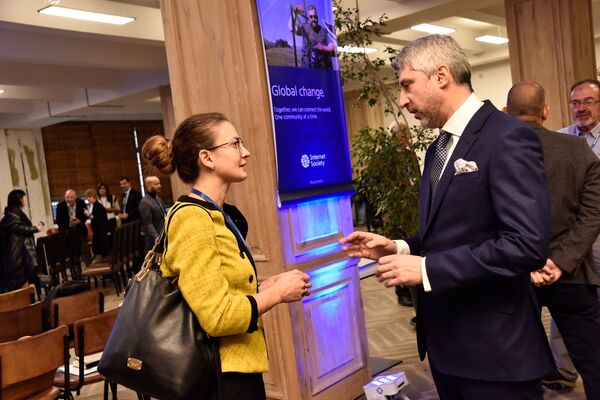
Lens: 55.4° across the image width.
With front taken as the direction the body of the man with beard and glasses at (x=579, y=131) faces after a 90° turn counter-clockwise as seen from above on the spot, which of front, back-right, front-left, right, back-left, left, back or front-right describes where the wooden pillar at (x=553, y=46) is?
back-left

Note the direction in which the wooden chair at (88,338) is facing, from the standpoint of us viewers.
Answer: facing away from the viewer and to the left of the viewer

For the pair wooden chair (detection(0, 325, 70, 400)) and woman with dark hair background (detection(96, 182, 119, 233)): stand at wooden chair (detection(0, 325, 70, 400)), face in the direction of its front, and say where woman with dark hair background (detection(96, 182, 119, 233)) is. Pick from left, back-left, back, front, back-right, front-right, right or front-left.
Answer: front-right

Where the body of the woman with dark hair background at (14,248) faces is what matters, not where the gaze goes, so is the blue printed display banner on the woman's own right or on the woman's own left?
on the woman's own right

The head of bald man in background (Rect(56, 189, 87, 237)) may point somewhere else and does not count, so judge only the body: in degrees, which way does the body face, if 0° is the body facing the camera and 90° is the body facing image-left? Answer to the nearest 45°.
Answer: approximately 0°

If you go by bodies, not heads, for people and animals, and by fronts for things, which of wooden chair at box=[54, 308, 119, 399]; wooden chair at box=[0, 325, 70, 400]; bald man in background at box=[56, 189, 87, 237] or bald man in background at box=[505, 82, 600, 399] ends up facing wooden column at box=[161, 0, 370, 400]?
bald man in background at box=[56, 189, 87, 237]

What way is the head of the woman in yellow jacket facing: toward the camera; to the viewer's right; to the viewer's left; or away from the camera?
to the viewer's right

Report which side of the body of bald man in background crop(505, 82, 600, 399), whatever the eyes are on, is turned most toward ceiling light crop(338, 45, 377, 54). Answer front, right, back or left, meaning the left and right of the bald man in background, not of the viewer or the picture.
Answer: left

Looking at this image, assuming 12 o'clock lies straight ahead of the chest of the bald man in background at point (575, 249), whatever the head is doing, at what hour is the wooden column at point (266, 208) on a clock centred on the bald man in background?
The wooden column is roughly at 8 o'clock from the bald man in background.
